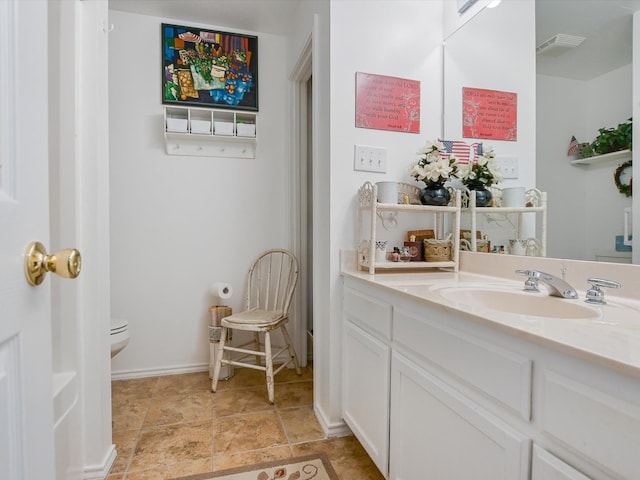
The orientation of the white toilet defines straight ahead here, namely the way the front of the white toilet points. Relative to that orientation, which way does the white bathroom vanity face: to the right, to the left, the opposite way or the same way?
the opposite way

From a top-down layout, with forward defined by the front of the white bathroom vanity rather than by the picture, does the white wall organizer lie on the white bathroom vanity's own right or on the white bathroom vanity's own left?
on the white bathroom vanity's own right

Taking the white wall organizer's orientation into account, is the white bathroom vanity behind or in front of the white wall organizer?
in front

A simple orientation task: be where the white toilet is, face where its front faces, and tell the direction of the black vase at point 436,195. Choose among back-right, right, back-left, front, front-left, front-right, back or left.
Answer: front-right

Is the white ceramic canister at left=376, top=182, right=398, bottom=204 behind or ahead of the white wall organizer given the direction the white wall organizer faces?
ahead

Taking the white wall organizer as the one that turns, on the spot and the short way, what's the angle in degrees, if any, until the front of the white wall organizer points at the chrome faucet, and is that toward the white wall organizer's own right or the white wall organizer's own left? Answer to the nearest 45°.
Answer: approximately 45° to the white wall organizer's own left

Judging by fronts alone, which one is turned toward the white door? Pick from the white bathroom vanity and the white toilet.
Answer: the white bathroom vanity

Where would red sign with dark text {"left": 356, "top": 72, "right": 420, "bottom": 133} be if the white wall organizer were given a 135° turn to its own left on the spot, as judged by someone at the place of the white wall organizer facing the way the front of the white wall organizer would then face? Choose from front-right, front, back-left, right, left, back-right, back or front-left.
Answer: right

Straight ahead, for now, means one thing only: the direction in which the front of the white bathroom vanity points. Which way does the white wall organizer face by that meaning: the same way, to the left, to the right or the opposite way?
to the left

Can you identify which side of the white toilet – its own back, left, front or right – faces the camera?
right

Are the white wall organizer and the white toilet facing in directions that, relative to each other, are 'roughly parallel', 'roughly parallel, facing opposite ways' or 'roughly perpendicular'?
roughly perpendicular
